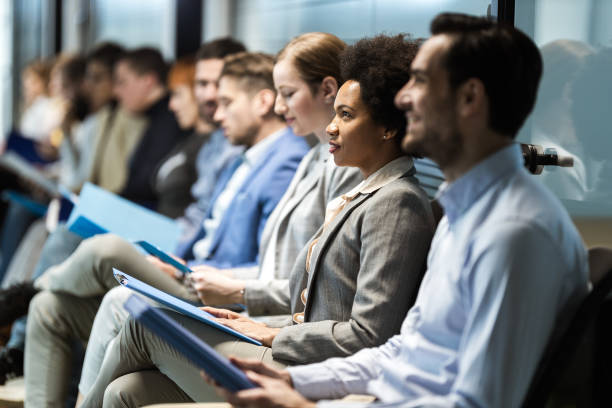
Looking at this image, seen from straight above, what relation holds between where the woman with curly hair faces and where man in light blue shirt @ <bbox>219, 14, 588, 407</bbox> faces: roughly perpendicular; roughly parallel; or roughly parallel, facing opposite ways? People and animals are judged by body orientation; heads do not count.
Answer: roughly parallel

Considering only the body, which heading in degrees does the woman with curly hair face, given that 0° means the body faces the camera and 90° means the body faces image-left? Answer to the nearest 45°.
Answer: approximately 90°

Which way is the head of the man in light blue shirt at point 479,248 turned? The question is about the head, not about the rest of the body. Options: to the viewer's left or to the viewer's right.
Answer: to the viewer's left

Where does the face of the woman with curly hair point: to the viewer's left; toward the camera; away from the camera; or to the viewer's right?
to the viewer's left

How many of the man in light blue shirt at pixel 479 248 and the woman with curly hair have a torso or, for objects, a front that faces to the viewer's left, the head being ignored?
2

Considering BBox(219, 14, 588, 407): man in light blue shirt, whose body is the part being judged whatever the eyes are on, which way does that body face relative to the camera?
to the viewer's left
